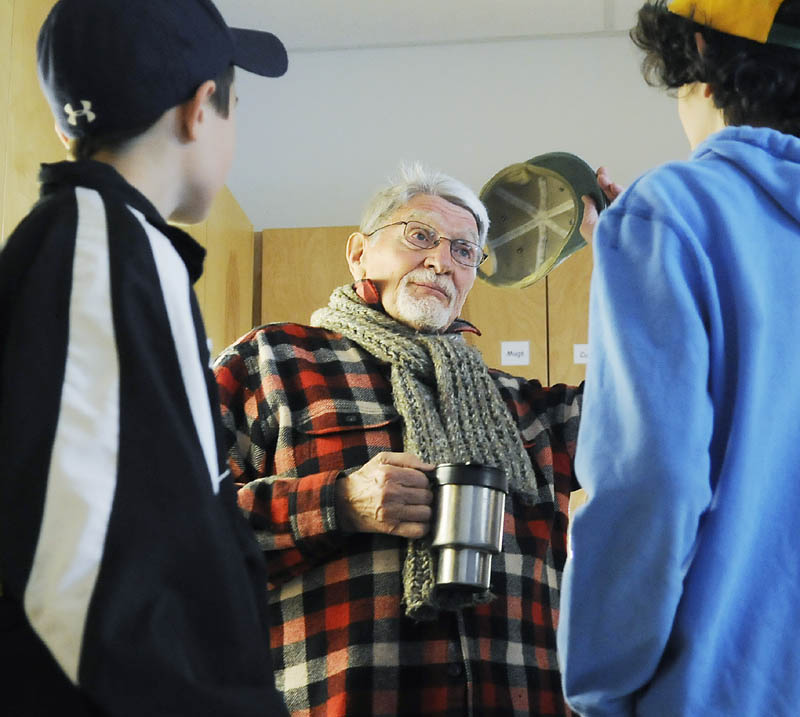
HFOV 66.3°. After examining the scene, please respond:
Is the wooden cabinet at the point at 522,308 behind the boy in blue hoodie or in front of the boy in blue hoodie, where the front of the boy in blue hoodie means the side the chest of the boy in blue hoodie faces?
in front

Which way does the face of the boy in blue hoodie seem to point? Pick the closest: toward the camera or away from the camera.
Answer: away from the camera

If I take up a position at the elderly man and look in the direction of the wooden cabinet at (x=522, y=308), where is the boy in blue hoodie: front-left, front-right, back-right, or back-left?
back-right

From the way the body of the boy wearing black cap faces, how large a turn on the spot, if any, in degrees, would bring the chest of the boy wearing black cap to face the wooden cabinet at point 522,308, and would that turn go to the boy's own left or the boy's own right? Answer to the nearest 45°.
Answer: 0° — they already face it

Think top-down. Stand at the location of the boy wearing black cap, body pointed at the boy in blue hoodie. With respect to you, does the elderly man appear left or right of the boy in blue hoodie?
left

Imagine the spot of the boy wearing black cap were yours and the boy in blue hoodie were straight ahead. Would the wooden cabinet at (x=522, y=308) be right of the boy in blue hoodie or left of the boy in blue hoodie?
left

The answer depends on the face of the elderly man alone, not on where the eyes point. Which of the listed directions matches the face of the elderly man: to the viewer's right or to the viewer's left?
to the viewer's right

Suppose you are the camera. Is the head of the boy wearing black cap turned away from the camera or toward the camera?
away from the camera

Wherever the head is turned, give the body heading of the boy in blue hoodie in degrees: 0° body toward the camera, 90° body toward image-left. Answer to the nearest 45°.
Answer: approximately 135°

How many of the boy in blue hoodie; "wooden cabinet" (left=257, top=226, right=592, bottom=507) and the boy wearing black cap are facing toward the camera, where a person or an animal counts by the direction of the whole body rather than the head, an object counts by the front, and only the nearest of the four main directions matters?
1

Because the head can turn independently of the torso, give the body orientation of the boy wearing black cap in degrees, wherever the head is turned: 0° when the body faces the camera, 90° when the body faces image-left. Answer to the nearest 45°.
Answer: approximately 225°

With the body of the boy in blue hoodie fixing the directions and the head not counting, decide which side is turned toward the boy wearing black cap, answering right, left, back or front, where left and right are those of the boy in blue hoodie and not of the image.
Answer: left

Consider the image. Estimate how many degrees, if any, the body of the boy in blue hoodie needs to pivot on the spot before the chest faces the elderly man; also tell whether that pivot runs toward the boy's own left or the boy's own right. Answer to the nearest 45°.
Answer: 0° — they already face them
